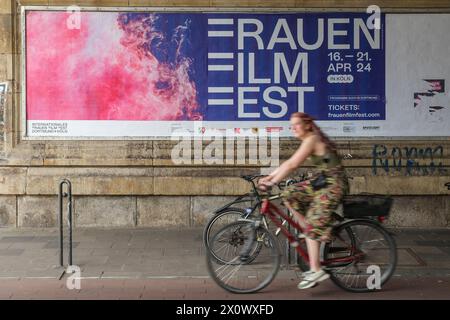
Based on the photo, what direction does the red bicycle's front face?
to the viewer's left

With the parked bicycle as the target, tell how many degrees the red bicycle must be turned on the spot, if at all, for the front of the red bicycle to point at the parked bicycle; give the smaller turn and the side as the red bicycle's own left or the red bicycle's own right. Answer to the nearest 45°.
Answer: approximately 45° to the red bicycle's own right

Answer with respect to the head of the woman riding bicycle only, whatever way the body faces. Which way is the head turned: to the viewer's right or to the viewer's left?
to the viewer's left

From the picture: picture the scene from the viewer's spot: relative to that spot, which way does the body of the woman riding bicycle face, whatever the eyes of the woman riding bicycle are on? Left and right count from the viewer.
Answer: facing to the left of the viewer
